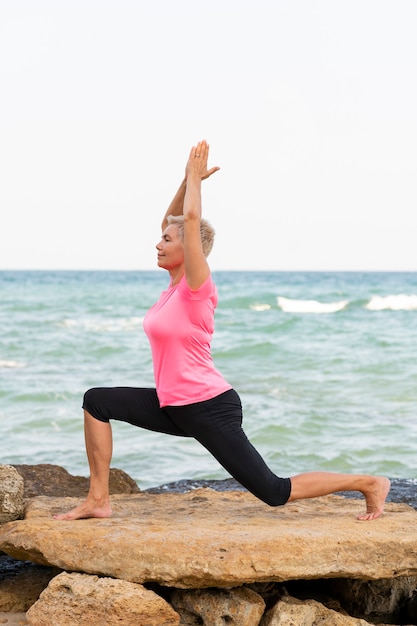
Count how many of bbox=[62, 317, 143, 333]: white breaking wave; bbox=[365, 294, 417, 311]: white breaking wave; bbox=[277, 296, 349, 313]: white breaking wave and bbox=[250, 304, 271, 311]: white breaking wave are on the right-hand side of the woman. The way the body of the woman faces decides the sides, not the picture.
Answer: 4

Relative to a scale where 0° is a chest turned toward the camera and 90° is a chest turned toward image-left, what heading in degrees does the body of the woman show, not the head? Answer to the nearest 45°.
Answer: approximately 90°

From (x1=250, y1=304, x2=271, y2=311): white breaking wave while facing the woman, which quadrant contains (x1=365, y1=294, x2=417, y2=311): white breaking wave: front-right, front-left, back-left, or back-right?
back-left

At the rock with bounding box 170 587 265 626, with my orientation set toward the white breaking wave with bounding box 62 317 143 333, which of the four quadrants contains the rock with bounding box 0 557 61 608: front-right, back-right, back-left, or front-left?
front-left

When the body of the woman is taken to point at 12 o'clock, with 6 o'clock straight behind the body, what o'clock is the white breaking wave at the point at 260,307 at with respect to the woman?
The white breaking wave is roughly at 3 o'clock from the woman.

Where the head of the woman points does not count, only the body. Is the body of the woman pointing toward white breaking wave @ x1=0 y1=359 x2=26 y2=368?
no

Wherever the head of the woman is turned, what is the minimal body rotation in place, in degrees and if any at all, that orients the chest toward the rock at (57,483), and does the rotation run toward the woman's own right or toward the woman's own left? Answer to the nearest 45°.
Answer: approximately 45° to the woman's own right

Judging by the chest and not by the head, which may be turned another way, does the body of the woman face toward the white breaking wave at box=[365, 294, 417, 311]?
no

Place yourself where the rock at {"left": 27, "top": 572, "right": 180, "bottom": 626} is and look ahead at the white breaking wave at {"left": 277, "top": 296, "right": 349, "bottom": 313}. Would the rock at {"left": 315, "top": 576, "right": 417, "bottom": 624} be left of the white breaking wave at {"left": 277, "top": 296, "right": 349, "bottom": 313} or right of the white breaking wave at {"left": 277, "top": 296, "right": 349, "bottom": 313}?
right

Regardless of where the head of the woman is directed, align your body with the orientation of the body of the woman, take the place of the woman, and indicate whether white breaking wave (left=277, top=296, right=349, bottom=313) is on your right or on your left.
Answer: on your right
